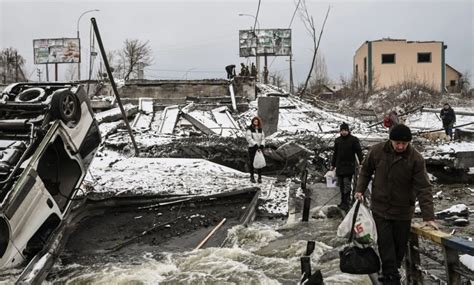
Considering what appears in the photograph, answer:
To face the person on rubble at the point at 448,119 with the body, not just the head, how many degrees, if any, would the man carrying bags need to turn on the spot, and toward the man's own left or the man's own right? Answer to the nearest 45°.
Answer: approximately 180°

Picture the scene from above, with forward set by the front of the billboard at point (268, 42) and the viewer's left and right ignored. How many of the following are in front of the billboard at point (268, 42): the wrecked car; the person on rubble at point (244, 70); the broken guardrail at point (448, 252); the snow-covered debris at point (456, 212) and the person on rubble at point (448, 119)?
5

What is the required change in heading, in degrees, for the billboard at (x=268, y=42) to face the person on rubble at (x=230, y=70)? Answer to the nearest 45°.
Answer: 0° — it already faces them

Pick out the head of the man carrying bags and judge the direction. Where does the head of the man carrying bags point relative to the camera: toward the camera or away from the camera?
toward the camera

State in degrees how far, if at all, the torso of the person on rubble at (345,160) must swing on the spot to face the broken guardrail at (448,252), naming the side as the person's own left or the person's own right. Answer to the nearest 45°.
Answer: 0° — they already face it

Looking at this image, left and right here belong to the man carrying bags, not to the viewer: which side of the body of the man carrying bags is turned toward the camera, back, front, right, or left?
front

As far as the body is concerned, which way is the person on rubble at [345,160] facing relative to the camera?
toward the camera

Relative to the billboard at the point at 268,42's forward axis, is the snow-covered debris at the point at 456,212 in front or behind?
in front

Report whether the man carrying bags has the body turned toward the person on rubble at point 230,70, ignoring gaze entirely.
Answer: no

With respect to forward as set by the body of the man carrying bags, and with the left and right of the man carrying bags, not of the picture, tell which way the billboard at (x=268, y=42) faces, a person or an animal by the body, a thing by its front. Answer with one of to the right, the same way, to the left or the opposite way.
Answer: the same way

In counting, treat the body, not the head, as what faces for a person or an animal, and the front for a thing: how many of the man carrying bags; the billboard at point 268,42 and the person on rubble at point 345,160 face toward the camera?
3

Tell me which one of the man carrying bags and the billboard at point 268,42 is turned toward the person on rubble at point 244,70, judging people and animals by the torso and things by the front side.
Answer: the billboard

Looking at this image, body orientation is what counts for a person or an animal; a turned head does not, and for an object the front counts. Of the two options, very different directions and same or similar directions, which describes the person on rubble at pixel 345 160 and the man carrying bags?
same or similar directions

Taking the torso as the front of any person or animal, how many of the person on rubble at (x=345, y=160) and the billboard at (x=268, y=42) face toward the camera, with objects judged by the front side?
2

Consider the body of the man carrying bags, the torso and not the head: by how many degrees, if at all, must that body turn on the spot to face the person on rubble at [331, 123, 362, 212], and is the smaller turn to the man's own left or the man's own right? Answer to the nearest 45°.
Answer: approximately 180°
